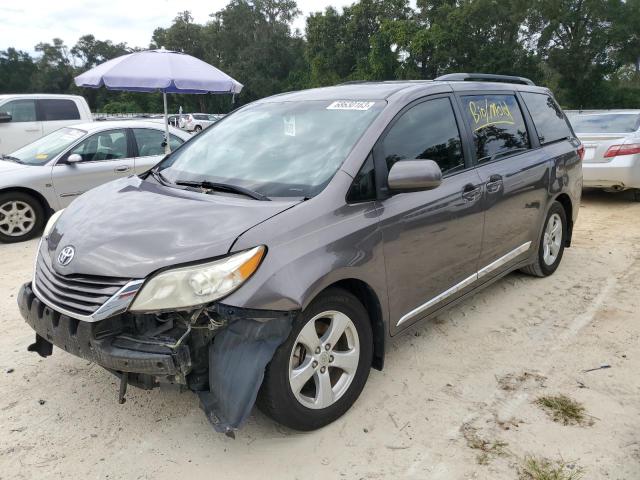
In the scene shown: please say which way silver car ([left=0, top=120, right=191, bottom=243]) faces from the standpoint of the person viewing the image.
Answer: facing the viewer and to the left of the viewer

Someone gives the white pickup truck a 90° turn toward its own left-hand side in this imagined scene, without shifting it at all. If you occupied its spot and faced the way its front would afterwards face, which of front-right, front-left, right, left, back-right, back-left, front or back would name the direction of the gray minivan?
front

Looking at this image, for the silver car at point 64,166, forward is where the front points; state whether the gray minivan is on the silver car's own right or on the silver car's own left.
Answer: on the silver car's own left

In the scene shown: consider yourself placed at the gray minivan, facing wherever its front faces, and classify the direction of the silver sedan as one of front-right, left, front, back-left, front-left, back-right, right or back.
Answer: back

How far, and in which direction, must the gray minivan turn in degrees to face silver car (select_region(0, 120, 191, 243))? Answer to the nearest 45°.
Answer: approximately 90° to its right

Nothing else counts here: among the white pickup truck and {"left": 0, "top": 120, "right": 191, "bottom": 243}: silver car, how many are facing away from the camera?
0

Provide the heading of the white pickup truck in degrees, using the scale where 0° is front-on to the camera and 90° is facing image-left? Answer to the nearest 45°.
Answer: approximately 90°

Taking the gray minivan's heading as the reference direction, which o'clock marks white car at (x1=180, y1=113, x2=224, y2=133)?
The white car is roughly at 4 o'clock from the gray minivan.

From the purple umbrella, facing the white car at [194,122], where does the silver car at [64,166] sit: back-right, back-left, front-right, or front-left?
back-left
